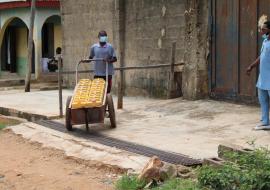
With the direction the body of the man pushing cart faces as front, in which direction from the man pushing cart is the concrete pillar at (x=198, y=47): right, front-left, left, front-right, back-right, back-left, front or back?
back-left

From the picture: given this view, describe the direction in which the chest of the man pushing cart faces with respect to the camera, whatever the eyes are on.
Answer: toward the camera

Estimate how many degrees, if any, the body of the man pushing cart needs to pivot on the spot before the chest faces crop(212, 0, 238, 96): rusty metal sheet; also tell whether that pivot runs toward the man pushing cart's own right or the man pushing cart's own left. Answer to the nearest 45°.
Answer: approximately 135° to the man pushing cart's own left

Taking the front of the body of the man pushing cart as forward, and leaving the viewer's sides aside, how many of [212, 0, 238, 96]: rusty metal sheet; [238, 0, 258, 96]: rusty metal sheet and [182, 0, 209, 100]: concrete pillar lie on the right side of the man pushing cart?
0

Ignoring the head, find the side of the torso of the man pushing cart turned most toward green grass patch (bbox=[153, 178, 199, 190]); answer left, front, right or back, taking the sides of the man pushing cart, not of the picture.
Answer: front

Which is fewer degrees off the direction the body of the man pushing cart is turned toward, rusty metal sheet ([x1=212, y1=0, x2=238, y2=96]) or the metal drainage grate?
the metal drainage grate

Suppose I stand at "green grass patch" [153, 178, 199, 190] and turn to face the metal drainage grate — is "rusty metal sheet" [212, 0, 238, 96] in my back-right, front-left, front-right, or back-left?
front-right

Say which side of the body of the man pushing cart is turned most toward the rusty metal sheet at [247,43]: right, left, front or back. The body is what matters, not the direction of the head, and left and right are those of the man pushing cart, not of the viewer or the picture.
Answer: left

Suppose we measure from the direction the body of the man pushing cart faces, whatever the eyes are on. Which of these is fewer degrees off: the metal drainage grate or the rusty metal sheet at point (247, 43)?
the metal drainage grate

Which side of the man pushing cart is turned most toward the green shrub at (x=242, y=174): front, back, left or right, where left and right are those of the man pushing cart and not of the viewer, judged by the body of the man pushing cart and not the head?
front

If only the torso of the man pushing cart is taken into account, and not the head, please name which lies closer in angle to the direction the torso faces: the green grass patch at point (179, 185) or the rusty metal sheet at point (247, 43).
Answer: the green grass patch
